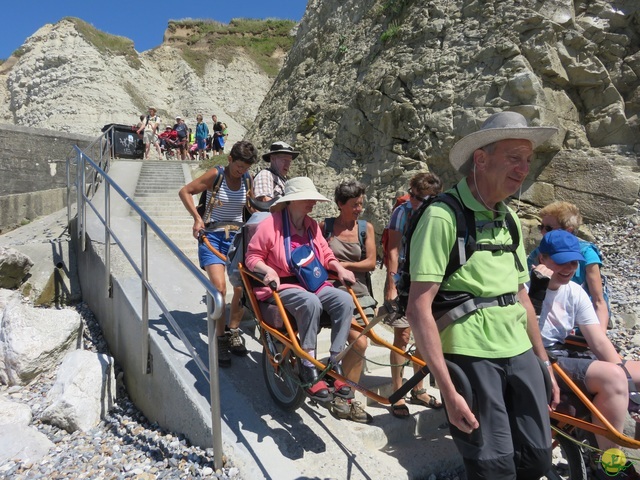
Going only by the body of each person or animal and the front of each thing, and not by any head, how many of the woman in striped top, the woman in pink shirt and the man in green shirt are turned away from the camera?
0

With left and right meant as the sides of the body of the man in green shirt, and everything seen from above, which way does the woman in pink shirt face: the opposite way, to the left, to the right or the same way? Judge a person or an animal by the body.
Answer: the same way

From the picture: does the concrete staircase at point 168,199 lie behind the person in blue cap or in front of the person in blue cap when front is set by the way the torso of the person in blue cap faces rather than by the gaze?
behind

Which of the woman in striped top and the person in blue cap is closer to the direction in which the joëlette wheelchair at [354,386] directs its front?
the person in blue cap

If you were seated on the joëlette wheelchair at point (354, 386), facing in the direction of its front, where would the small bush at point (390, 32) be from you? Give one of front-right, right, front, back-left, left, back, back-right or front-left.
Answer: back-left

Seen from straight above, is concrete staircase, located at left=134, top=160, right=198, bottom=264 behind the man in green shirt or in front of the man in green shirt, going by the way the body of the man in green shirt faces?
behind

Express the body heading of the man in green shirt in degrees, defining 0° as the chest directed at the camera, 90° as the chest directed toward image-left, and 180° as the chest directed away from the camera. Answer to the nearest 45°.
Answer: approximately 315°

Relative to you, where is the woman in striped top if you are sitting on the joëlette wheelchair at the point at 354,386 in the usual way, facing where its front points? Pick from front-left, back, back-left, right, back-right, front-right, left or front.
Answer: back

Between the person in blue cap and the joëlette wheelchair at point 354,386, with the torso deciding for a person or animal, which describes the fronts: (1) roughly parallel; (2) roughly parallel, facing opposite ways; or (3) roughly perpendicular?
roughly parallel

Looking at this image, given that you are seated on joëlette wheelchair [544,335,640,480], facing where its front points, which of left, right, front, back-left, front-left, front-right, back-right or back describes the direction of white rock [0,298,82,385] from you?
back-right

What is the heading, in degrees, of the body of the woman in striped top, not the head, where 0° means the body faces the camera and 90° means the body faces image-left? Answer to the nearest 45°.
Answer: approximately 315°

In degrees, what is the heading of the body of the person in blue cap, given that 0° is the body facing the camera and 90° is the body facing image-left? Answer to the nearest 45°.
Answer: approximately 315°

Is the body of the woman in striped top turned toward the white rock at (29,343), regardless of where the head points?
no

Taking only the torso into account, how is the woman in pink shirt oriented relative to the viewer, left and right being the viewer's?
facing the viewer and to the right of the viewer

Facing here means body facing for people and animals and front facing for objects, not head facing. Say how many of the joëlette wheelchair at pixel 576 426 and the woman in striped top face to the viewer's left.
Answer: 0

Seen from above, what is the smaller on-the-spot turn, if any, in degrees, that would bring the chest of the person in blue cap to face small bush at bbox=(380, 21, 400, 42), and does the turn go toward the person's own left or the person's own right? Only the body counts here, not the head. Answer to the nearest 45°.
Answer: approximately 180°
